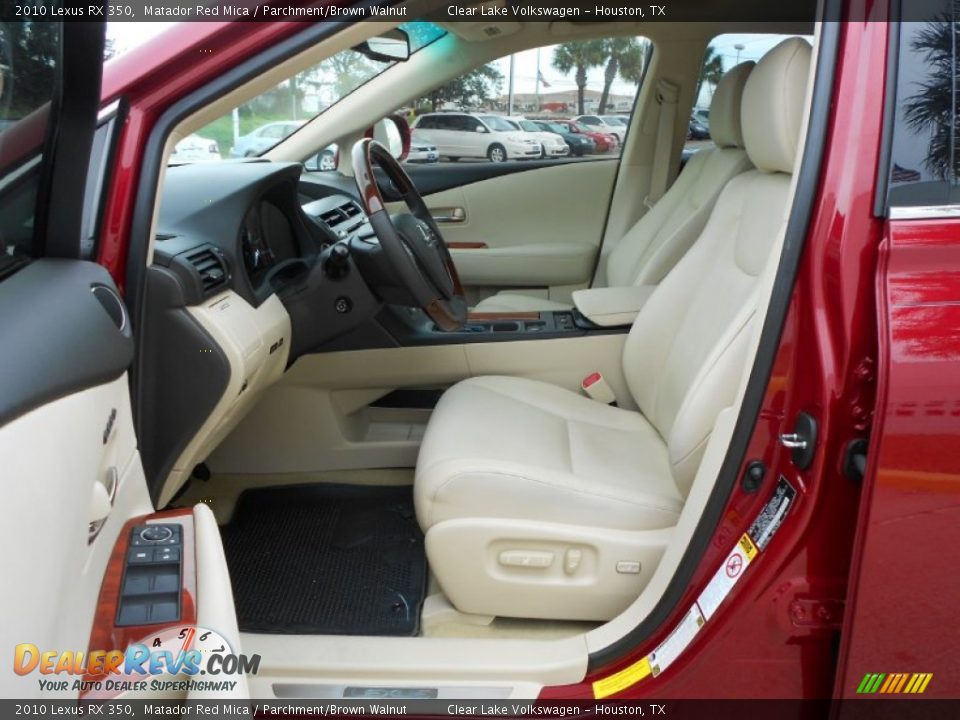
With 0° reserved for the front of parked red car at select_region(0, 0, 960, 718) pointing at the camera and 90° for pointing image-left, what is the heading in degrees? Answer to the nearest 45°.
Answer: approximately 90°

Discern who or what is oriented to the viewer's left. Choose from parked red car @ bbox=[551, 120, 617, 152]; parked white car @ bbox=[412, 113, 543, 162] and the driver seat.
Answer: the driver seat

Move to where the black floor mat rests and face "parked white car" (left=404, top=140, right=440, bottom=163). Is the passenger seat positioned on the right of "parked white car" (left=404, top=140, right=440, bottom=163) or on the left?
right

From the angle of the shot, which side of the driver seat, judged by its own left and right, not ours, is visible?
left

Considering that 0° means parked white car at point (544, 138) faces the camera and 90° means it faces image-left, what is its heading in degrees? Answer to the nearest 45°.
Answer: approximately 315°

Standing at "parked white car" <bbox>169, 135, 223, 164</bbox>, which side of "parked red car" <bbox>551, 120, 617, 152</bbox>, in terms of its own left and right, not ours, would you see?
right

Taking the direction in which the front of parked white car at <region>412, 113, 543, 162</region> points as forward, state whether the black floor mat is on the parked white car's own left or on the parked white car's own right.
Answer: on the parked white car's own right
